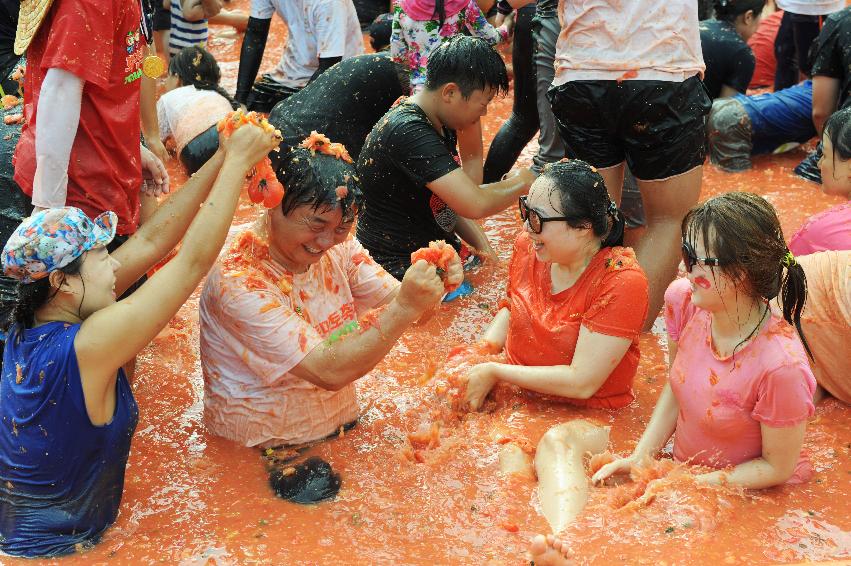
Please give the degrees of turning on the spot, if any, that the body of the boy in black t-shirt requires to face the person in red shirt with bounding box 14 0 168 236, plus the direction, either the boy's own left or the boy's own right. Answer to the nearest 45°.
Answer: approximately 135° to the boy's own right

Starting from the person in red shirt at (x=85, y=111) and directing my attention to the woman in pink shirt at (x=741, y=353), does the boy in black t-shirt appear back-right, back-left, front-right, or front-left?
front-left

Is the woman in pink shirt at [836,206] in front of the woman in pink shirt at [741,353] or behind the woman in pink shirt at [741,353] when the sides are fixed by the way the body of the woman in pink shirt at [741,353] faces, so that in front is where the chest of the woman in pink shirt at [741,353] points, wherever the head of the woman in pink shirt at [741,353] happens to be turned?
behind

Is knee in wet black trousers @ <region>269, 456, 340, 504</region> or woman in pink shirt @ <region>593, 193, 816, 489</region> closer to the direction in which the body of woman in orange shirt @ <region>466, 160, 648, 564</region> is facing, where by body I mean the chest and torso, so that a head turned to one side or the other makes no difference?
the knee in wet black trousers

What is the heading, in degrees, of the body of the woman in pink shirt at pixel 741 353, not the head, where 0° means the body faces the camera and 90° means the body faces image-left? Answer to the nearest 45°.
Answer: approximately 45°

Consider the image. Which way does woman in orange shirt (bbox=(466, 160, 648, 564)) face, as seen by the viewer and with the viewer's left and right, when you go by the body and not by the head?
facing the viewer and to the left of the viewer

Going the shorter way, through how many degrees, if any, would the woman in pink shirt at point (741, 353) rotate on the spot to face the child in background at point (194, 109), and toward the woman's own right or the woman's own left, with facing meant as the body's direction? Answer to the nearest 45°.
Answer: approximately 90° to the woman's own right

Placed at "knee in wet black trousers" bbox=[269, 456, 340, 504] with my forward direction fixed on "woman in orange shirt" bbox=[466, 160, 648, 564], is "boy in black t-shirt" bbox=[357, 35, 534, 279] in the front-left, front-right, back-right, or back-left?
front-left

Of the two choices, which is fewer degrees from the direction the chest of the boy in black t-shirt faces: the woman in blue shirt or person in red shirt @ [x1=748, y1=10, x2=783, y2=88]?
the person in red shirt

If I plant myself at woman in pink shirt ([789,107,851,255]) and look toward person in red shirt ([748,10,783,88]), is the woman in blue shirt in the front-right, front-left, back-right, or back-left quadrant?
back-left

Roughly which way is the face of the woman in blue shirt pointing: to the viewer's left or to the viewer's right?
to the viewer's right

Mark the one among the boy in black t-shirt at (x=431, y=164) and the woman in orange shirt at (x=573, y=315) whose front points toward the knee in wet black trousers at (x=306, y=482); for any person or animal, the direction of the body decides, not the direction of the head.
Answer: the woman in orange shirt

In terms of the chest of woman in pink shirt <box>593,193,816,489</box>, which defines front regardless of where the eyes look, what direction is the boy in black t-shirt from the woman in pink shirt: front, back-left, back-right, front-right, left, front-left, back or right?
right
